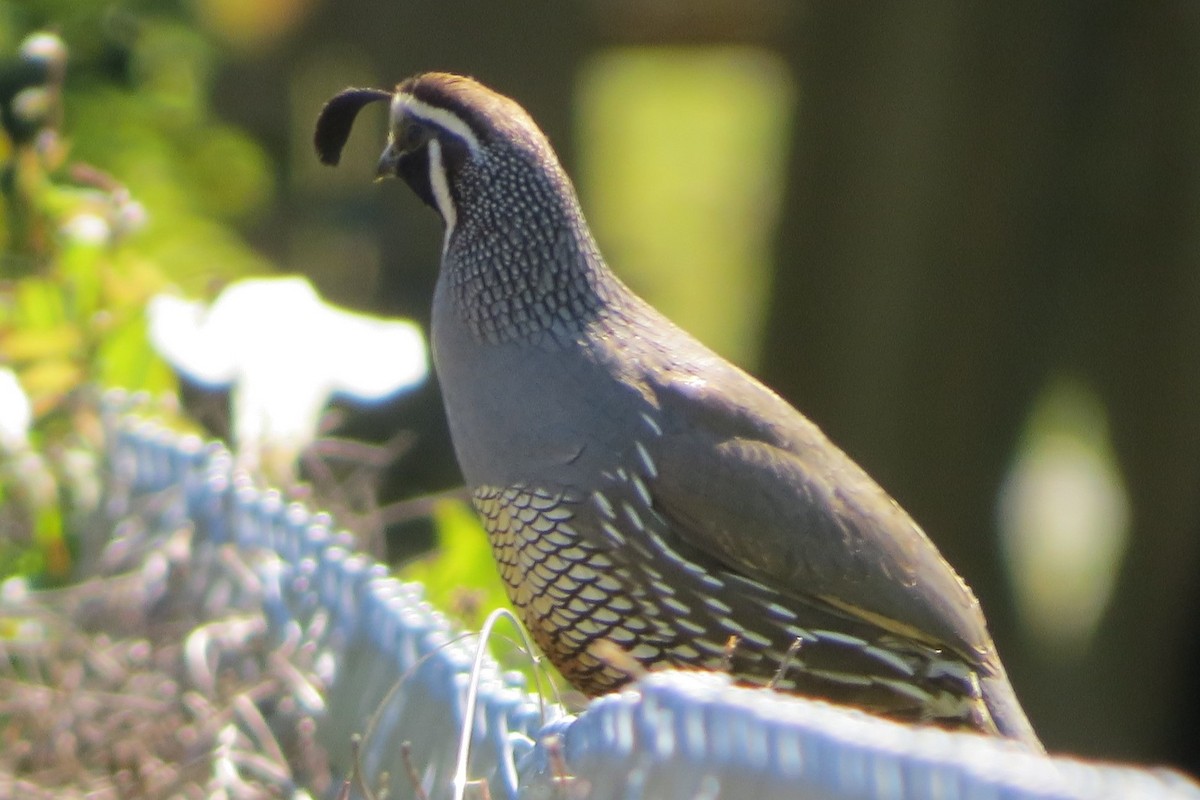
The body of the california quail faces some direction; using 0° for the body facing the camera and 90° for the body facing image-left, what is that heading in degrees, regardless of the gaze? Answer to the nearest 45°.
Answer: approximately 90°
